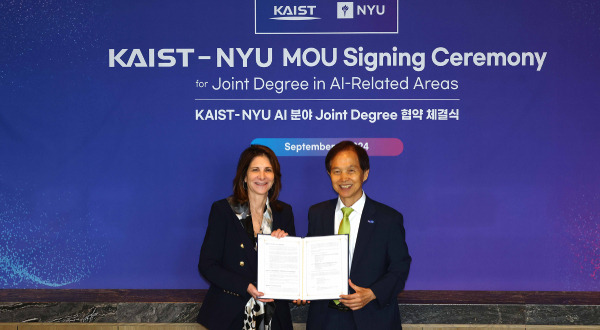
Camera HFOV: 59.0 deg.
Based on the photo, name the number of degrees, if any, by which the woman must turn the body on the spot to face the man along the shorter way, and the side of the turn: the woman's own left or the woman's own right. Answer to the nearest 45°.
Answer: approximately 45° to the woman's own left

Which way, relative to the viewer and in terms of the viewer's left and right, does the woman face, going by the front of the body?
facing the viewer and to the right of the viewer
